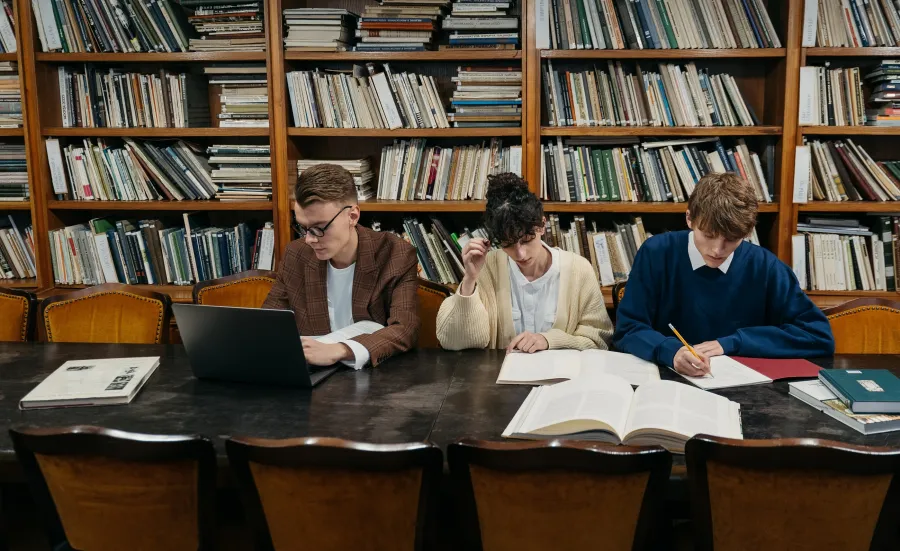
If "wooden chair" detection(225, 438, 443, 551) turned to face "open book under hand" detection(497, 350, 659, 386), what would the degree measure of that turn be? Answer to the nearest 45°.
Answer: approximately 45° to its right

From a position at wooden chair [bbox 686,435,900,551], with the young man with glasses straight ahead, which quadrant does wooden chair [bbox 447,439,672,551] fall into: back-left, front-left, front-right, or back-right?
front-left

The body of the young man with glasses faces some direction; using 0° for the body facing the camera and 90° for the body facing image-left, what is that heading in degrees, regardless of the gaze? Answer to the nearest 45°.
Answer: approximately 45°

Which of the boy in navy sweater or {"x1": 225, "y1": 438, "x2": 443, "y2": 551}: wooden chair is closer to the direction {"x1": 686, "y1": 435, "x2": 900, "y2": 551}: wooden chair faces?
the boy in navy sweater

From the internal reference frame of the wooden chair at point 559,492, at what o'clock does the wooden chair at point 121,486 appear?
the wooden chair at point 121,486 is roughly at 9 o'clock from the wooden chair at point 559,492.

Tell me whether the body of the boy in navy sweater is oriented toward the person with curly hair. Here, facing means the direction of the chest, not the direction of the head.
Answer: no

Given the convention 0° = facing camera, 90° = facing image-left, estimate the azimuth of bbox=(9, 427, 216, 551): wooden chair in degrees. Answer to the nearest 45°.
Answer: approximately 180°

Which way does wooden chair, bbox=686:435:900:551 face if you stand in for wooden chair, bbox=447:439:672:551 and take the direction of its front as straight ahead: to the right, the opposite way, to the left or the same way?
the same way

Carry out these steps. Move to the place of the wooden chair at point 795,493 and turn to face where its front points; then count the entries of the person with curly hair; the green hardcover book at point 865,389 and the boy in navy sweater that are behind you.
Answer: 0

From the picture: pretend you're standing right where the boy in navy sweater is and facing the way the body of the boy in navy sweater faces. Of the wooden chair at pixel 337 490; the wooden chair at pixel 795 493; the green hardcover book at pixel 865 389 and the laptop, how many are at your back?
0

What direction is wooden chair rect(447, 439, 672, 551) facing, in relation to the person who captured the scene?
facing away from the viewer

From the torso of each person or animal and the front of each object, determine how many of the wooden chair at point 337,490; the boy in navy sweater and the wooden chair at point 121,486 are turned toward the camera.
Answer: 1

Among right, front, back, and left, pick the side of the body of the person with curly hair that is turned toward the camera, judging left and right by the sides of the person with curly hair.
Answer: front

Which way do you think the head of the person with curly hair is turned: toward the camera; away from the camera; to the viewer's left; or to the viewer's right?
toward the camera

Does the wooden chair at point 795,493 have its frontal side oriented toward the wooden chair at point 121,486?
no

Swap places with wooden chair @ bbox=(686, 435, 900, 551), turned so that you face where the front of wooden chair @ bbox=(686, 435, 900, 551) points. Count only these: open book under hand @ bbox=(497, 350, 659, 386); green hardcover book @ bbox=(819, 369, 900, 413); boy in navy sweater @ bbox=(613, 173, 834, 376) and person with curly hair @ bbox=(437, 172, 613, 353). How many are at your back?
0

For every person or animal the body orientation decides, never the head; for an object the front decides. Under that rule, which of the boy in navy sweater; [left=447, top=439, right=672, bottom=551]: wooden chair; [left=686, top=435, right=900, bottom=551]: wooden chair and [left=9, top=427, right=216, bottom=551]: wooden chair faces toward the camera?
the boy in navy sweater

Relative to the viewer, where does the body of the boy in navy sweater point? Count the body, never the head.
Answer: toward the camera

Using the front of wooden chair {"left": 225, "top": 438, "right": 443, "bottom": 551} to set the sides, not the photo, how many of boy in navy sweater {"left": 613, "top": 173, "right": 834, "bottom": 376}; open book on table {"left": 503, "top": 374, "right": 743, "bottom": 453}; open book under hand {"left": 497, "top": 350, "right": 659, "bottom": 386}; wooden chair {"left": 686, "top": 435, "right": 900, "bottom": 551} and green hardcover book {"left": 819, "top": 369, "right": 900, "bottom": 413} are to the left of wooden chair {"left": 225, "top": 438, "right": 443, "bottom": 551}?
0

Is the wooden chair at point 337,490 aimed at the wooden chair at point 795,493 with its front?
no

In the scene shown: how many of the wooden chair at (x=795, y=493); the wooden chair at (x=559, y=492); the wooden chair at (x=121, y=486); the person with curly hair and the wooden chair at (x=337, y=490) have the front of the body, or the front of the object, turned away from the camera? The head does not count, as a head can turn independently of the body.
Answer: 4
